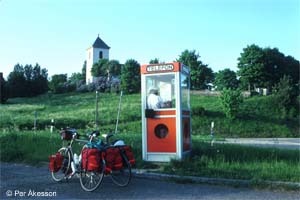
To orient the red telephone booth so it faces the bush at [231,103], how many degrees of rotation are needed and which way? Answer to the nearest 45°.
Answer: approximately 180°

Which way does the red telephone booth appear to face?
toward the camera

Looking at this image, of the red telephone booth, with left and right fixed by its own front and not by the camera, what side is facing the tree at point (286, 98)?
back
